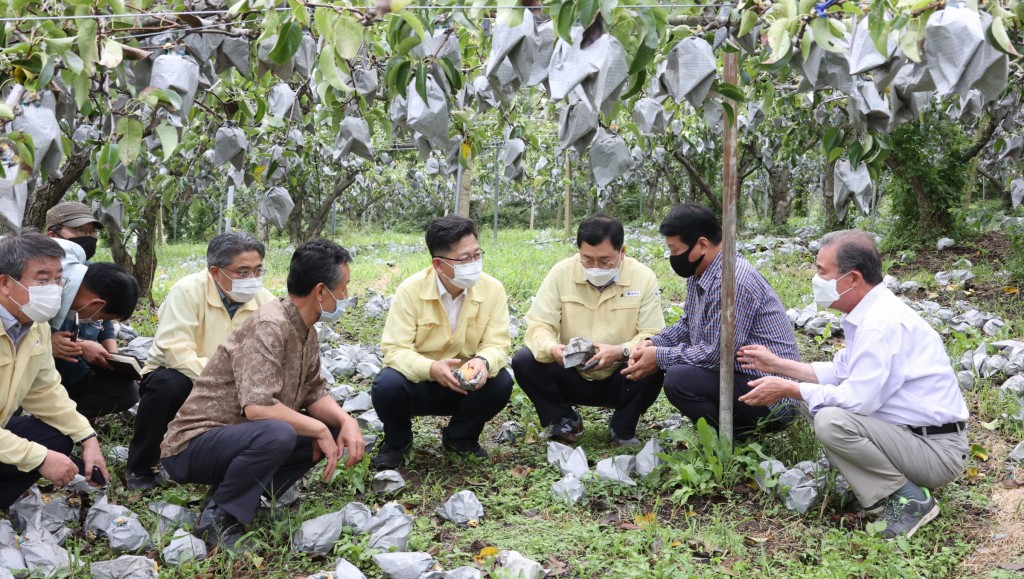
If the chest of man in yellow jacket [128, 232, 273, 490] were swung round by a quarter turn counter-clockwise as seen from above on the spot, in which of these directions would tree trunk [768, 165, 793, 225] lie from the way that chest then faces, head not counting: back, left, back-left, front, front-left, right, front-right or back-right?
front

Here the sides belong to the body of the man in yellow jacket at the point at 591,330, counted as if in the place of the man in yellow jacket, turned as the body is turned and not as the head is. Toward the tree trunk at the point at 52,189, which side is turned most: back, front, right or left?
right

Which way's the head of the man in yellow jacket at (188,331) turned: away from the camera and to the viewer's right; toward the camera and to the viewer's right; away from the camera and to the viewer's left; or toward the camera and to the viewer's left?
toward the camera and to the viewer's right

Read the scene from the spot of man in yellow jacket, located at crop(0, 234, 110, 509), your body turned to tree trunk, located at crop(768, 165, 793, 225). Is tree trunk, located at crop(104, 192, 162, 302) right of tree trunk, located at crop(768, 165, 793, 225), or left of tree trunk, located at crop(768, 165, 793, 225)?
left

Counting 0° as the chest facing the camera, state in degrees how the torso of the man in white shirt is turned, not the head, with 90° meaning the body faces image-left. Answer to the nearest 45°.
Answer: approximately 90°

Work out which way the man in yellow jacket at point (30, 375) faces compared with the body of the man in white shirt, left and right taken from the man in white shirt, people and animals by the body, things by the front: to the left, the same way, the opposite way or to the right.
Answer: the opposite way

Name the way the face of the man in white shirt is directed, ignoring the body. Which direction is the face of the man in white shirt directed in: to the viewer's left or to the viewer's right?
to the viewer's left

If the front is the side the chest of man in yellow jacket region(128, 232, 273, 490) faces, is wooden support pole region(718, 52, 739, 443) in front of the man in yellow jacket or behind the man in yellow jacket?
in front

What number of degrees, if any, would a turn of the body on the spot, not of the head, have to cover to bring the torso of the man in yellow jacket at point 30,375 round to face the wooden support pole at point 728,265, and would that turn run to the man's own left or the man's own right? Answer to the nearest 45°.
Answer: approximately 45° to the man's own left

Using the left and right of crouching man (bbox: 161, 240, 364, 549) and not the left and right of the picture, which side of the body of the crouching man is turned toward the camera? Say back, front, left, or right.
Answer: right

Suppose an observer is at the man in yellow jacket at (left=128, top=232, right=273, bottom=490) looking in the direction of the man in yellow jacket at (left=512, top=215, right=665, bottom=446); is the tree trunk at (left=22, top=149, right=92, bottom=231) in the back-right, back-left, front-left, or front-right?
back-left

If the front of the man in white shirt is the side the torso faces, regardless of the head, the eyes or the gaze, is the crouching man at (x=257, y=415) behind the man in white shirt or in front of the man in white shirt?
in front

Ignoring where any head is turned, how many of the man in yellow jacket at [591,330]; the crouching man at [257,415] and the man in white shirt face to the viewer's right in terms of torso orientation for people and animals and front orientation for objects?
1

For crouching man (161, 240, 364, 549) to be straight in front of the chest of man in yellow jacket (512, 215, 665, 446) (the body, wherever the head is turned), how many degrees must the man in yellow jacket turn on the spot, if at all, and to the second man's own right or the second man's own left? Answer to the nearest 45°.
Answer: approximately 45° to the second man's own right

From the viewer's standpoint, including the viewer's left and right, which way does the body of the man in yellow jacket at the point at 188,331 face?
facing the viewer and to the right of the viewer
